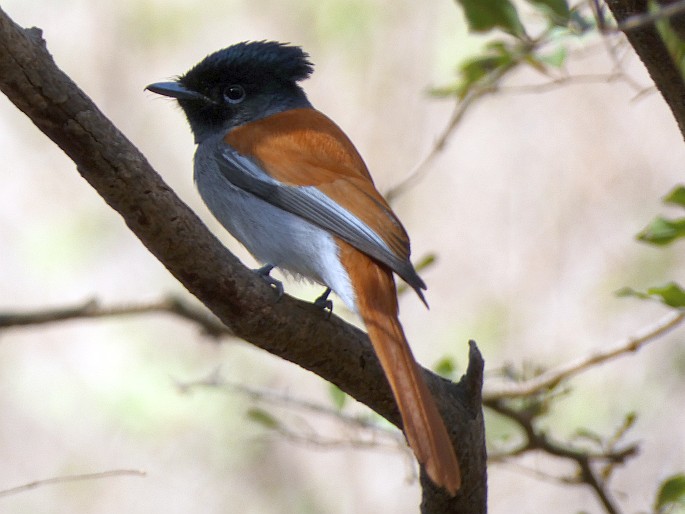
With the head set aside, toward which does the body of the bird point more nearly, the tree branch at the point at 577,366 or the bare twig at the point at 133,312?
the bare twig

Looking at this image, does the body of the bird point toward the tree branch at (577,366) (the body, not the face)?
no

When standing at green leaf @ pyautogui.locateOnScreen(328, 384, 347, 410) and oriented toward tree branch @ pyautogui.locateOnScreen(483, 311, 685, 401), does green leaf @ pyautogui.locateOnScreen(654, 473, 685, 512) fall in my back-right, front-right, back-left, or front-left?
front-right

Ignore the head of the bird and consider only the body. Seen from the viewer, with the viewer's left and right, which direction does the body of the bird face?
facing to the left of the viewer

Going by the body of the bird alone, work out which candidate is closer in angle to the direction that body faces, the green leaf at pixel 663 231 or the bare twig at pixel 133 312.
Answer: the bare twig

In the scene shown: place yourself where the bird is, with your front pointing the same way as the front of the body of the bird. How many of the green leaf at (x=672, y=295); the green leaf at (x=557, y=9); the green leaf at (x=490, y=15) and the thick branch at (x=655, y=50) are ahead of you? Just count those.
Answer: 0

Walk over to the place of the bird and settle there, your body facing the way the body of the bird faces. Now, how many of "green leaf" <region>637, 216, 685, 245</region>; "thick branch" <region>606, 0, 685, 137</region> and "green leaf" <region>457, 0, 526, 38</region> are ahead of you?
0

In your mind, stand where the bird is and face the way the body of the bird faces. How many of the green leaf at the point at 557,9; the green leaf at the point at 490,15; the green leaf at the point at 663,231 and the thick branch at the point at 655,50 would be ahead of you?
0

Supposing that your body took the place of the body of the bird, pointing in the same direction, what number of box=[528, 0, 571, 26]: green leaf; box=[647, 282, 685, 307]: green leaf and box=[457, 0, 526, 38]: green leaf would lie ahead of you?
0

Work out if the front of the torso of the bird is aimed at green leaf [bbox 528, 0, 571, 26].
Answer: no
